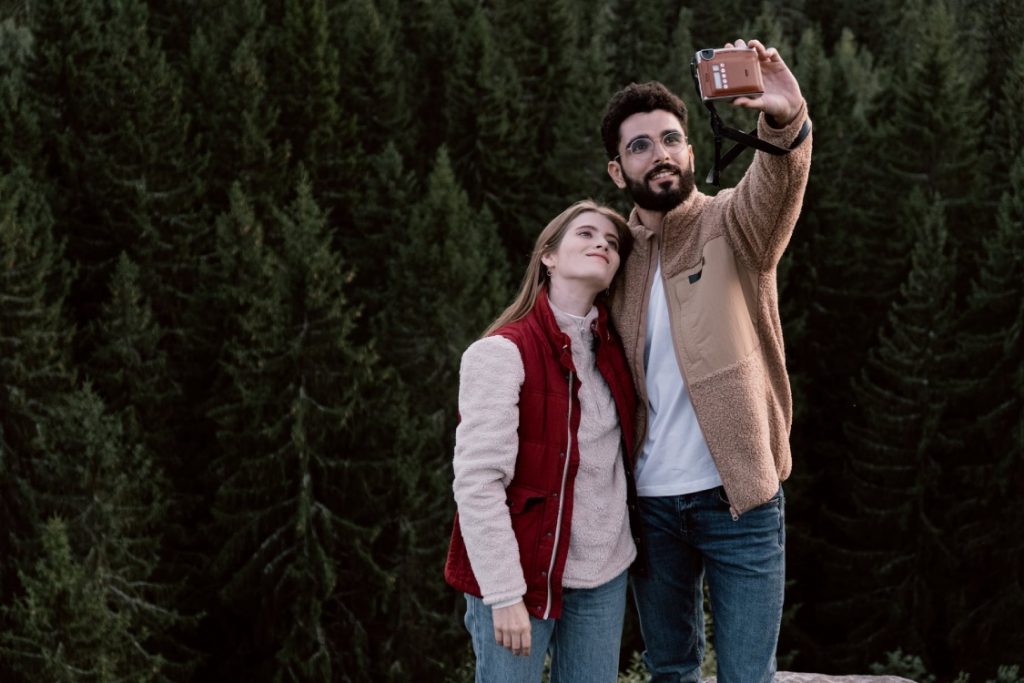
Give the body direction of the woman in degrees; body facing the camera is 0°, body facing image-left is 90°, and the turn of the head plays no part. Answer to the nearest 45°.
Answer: approximately 315°

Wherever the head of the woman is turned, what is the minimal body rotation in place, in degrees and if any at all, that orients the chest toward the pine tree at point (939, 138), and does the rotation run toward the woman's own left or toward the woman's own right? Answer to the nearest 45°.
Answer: approximately 135° to the woman's own left

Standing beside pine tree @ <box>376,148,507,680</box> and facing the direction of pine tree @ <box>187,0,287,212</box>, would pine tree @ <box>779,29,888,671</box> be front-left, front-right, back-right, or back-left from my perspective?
back-right

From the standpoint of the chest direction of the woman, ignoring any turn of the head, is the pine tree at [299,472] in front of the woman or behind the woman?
behind

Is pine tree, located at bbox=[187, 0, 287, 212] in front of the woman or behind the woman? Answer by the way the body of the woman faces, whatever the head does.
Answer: behind

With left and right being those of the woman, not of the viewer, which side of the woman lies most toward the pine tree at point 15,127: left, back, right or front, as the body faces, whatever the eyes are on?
back

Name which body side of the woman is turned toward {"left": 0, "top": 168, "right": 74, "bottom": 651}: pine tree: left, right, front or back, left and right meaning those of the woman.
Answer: back

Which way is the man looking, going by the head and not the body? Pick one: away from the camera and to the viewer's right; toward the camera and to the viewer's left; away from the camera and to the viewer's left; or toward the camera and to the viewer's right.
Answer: toward the camera and to the viewer's right

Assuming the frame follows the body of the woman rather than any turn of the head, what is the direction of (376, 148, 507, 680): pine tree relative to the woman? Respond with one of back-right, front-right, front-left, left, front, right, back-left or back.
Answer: back-left

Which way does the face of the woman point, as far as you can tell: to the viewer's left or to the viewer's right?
to the viewer's right

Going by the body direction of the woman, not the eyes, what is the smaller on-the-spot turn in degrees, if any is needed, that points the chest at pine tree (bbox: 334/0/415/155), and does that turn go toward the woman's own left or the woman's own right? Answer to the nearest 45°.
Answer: approximately 135° to the woman's own left

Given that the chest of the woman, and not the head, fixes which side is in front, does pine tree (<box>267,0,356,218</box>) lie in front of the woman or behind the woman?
behind
